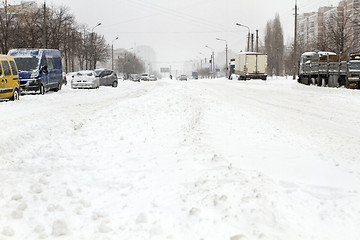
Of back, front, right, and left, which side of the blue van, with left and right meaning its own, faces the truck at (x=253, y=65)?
back

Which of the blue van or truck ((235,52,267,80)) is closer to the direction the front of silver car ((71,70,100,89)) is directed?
the blue van

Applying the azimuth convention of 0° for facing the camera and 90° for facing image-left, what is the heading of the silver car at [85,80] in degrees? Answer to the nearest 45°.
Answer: approximately 45°

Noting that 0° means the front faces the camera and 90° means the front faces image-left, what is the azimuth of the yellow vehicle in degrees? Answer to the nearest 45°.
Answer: approximately 45°

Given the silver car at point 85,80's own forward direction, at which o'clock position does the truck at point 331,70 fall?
The truck is roughly at 8 o'clock from the silver car.

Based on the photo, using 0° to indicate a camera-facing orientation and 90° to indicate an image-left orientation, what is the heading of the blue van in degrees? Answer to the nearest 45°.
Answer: approximately 45°

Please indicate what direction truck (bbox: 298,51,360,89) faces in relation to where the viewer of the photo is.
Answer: facing away from the viewer and to the left of the viewer
